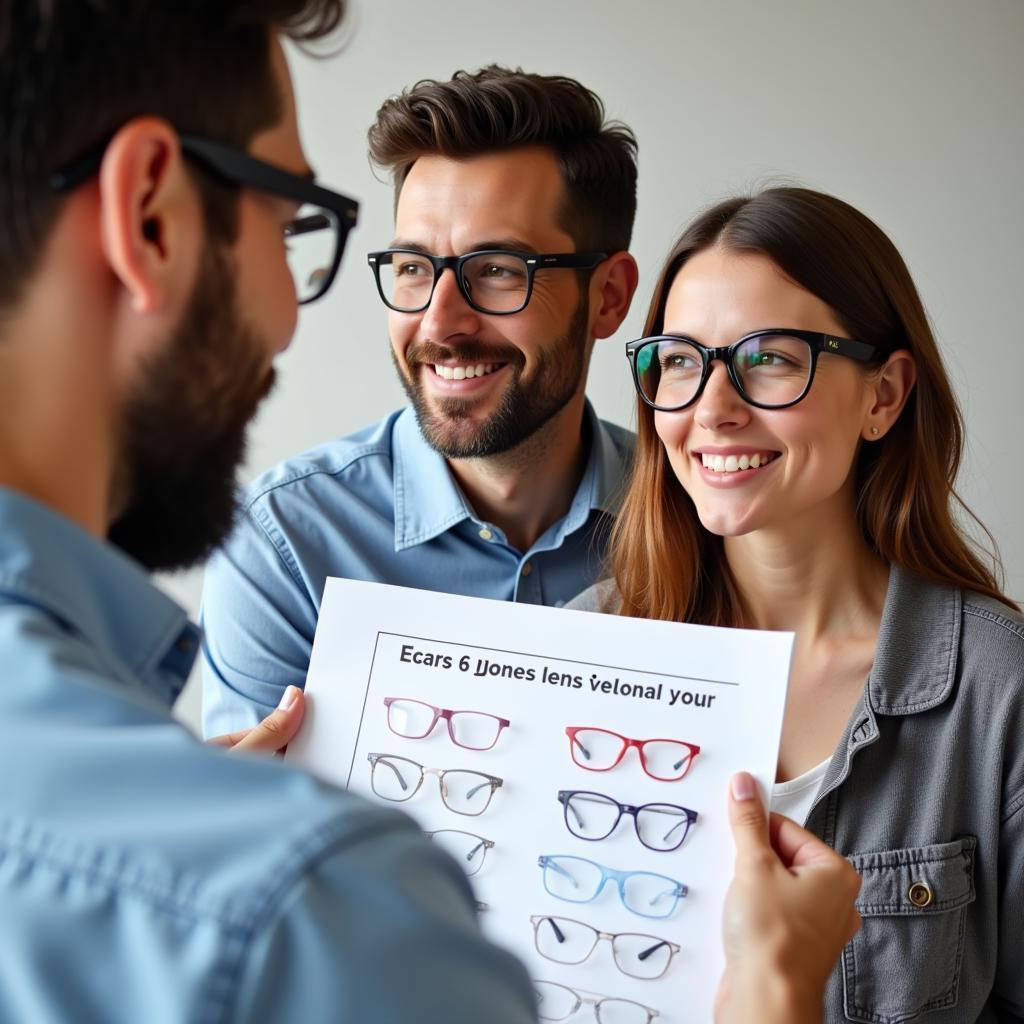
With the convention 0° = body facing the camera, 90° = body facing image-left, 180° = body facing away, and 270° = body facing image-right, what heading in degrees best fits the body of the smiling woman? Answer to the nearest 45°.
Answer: approximately 45°

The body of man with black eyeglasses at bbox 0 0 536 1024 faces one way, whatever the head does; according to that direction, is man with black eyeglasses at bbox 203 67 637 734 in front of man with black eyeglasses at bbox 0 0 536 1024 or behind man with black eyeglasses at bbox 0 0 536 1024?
in front

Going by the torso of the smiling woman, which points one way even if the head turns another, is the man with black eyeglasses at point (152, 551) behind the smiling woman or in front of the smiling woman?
in front

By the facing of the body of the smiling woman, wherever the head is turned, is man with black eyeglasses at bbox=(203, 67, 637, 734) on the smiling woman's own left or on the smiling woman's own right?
on the smiling woman's own right

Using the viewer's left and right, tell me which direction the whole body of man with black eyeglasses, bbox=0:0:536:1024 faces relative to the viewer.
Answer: facing away from the viewer and to the right of the viewer

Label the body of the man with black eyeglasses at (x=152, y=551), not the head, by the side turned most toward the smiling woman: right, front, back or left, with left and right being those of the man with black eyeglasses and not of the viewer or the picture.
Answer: front
